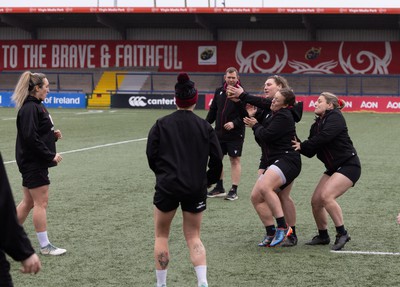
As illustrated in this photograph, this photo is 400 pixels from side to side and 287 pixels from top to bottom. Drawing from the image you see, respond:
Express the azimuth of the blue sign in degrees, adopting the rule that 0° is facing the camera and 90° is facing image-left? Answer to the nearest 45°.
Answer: approximately 0°
